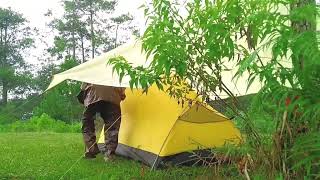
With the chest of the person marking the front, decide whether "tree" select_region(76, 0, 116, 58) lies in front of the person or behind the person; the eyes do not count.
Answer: in front

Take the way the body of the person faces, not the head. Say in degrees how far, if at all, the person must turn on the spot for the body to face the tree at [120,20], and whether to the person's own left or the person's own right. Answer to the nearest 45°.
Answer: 0° — they already face it

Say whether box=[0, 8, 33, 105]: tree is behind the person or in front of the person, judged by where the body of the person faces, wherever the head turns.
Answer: in front

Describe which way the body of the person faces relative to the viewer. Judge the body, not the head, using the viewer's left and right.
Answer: facing away from the viewer

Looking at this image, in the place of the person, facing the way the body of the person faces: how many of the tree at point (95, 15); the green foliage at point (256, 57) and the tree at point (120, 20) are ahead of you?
2
